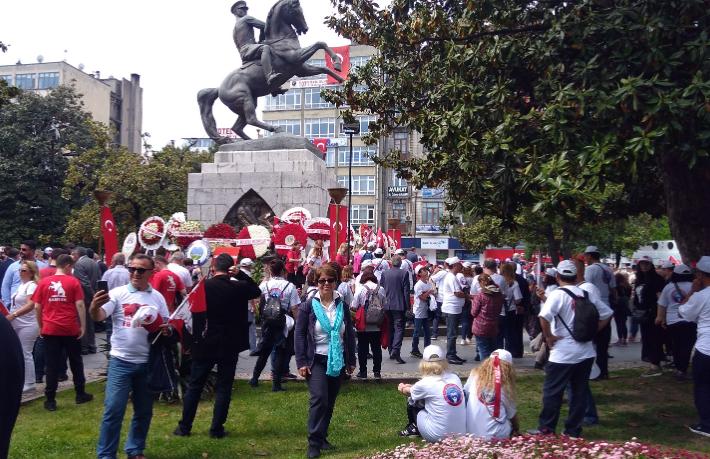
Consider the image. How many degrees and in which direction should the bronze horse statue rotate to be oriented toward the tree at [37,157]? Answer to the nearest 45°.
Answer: approximately 135° to its left

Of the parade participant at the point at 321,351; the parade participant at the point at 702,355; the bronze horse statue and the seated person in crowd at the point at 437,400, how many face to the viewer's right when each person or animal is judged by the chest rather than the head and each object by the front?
1

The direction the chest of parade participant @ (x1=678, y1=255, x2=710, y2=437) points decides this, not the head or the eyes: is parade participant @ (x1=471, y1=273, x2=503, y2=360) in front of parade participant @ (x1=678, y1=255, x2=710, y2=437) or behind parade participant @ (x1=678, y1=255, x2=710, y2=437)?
in front

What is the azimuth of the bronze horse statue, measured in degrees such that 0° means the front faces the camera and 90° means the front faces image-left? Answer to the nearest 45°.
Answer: approximately 270°

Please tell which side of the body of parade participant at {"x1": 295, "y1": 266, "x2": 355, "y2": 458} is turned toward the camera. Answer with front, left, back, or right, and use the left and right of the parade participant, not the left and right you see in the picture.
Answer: front

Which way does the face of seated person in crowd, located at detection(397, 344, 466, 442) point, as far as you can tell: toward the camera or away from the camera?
away from the camera

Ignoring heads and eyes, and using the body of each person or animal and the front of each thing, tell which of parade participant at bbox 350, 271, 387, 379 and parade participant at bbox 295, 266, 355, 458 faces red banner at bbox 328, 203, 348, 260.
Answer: parade participant at bbox 350, 271, 387, 379

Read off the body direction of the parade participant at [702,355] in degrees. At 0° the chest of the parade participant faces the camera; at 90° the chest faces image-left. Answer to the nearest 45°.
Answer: approximately 90°

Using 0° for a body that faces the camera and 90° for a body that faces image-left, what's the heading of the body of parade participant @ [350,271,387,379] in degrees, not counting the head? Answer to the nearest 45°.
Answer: approximately 180°

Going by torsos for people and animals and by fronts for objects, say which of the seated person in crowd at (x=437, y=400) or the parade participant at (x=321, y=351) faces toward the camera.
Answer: the parade participant

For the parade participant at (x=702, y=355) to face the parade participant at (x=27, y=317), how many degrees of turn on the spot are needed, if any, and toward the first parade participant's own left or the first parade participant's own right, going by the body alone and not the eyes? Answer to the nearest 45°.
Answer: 0° — they already face them

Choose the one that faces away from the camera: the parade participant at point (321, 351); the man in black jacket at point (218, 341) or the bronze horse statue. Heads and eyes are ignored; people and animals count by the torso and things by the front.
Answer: the man in black jacket

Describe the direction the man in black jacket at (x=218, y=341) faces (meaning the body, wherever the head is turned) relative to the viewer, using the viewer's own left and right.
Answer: facing away from the viewer
